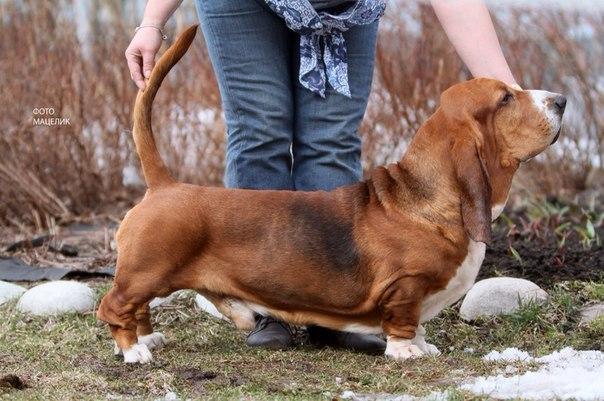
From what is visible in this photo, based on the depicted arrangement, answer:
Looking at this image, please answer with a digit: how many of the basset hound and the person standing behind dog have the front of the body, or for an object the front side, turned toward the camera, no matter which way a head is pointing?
1

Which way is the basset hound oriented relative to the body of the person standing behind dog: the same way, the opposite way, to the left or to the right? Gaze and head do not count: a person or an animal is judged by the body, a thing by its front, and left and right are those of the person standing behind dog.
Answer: to the left

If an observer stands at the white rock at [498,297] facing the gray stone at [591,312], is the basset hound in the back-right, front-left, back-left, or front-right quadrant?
back-right

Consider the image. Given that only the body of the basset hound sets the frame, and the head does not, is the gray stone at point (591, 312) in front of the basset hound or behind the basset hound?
in front

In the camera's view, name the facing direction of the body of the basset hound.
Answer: to the viewer's right

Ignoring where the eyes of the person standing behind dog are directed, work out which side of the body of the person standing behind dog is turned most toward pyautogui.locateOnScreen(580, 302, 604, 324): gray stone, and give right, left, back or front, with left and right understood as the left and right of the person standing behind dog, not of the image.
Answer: left

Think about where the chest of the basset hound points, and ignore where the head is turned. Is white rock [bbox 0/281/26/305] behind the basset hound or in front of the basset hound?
behind

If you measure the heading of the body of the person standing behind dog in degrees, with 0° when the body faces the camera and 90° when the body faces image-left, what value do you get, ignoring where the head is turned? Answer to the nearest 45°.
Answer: approximately 0°
